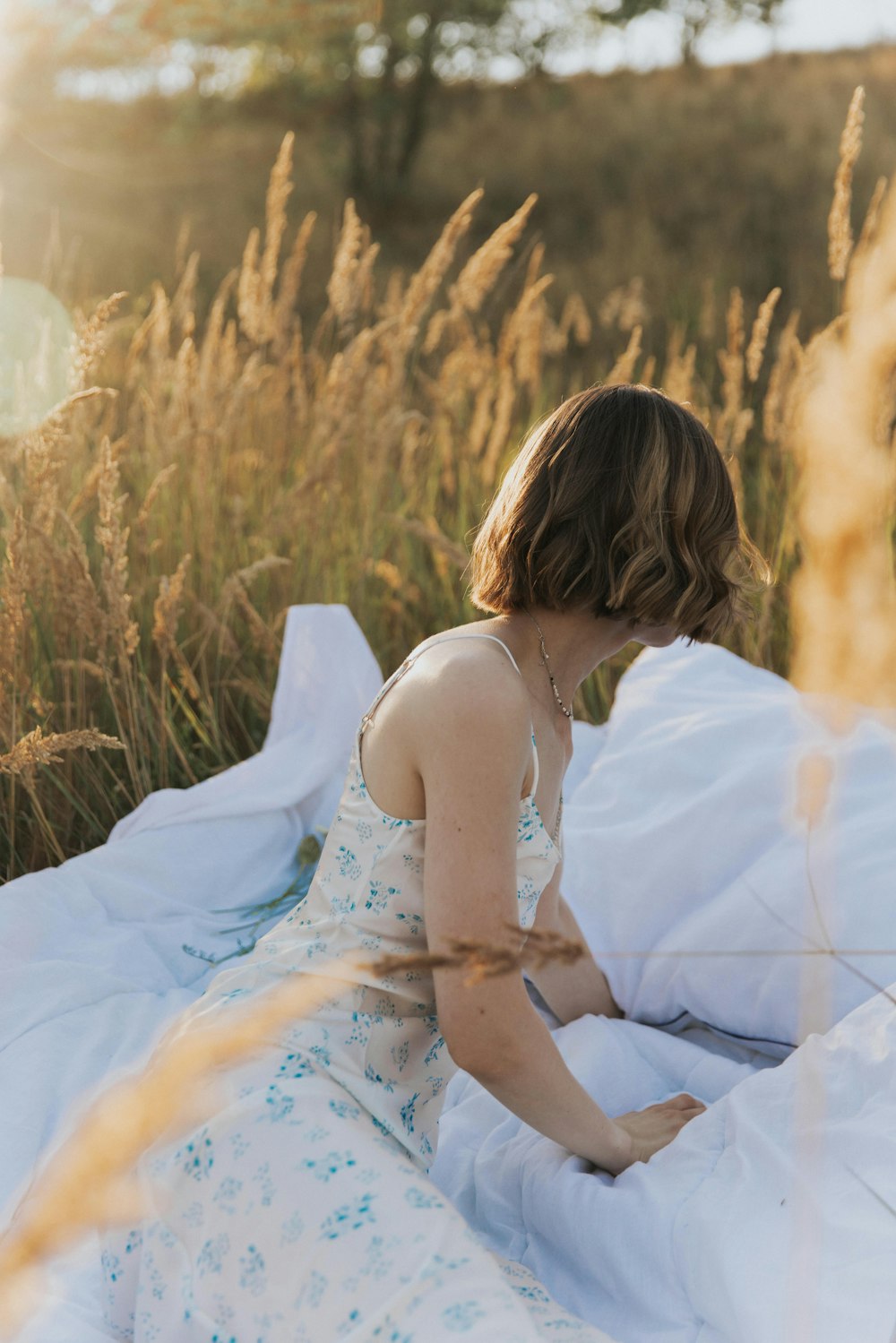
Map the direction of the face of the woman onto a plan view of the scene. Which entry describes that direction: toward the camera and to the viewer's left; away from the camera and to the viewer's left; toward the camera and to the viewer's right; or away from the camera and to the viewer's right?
away from the camera and to the viewer's right

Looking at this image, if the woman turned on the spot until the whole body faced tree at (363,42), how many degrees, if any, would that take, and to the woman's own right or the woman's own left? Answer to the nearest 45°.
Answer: approximately 90° to the woman's own left

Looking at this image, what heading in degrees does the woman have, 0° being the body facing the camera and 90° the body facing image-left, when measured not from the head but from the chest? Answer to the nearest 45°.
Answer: approximately 270°
